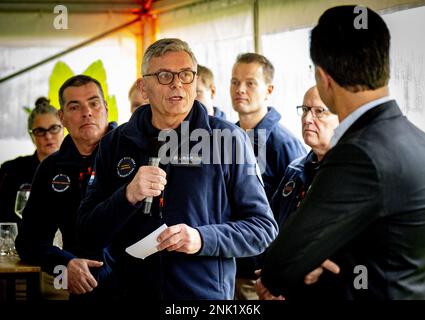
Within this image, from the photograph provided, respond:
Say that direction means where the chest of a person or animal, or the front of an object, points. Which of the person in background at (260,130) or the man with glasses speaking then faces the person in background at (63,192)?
the person in background at (260,130)

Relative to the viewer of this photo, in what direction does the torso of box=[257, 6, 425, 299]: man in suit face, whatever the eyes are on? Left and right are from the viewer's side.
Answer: facing away from the viewer and to the left of the viewer

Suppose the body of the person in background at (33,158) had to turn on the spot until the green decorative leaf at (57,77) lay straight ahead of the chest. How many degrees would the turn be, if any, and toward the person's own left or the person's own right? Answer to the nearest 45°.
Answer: approximately 135° to the person's own left

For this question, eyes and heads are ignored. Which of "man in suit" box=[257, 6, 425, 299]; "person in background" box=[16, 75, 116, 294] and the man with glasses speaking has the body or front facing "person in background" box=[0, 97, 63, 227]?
the man in suit

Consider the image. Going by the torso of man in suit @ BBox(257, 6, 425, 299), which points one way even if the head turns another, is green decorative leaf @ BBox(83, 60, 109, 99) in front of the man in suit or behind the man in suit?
in front

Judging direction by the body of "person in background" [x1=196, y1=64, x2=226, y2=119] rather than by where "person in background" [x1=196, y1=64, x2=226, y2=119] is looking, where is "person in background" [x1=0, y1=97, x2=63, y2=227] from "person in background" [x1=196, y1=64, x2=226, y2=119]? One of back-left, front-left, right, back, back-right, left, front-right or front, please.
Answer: front-right

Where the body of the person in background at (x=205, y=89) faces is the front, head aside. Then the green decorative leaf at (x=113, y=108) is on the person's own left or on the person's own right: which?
on the person's own right

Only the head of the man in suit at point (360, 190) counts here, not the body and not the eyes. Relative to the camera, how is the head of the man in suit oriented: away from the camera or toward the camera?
away from the camera

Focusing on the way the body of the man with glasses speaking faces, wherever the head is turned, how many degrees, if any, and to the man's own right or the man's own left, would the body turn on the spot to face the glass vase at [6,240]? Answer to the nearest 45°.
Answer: approximately 135° to the man's own right

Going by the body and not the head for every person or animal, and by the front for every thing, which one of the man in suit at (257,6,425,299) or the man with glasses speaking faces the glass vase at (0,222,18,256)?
the man in suit

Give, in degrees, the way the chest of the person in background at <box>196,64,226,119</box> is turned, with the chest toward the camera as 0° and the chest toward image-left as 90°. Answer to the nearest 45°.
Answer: approximately 45°

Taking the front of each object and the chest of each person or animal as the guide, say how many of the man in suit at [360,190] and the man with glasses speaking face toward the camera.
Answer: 1

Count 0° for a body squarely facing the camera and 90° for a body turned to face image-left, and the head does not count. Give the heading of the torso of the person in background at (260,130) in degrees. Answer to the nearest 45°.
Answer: approximately 45°

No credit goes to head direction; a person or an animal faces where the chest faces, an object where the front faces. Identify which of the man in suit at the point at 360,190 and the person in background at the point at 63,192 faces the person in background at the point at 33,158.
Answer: the man in suit
